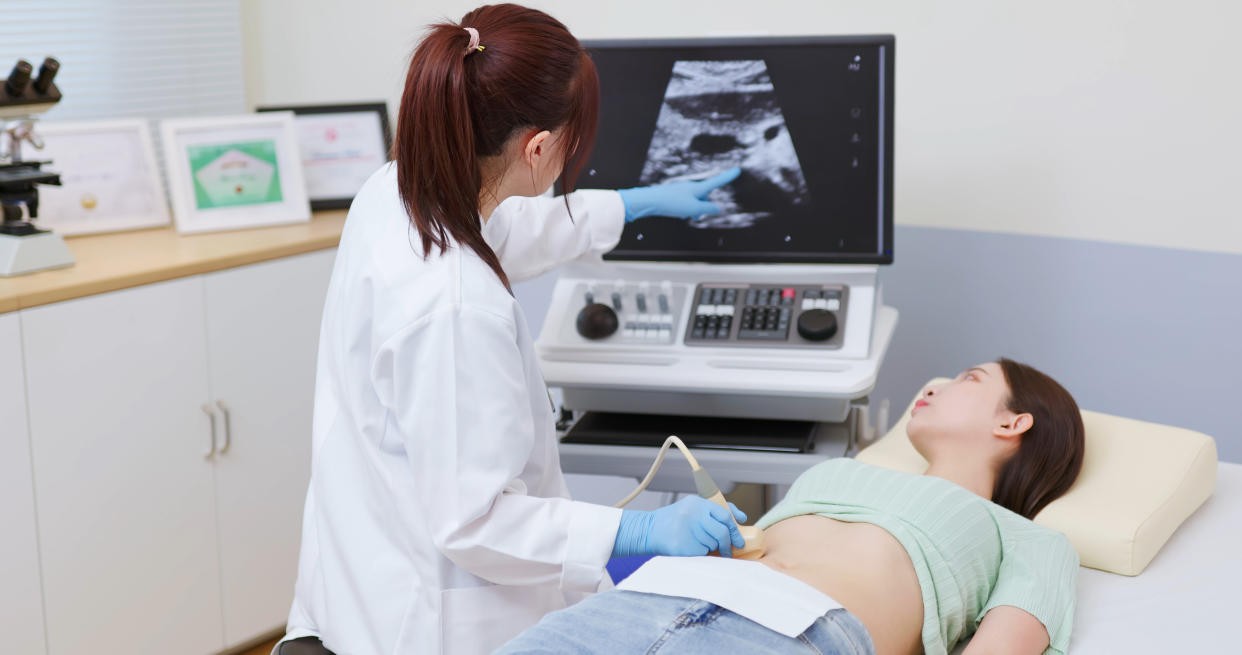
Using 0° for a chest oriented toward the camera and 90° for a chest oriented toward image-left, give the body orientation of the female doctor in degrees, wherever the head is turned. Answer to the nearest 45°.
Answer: approximately 225°

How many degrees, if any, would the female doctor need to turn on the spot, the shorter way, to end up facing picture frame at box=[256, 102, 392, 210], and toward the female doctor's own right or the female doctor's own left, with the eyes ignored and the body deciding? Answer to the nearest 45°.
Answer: approximately 45° to the female doctor's own left

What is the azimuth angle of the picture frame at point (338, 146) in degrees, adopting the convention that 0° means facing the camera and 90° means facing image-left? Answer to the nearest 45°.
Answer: approximately 0°

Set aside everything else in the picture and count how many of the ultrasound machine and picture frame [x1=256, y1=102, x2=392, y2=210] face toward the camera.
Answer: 2

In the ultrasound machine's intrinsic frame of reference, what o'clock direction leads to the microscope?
The microscope is roughly at 3 o'clock from the ultrasound machine.

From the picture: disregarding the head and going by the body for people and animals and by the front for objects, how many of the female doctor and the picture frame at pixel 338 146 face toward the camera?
1

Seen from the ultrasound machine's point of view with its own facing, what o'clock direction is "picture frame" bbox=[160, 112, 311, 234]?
The picture frame is roughly at 4 o'clock from the ultrasound machine.

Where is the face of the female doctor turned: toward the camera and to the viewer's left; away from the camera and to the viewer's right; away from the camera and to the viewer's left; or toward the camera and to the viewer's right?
away from the camera and to the viewer's right

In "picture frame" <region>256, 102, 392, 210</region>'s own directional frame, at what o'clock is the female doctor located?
The female doctor is roughly at 12 o'clock from the picture frame.

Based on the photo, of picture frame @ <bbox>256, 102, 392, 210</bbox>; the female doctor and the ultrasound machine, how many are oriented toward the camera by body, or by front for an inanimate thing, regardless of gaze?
2

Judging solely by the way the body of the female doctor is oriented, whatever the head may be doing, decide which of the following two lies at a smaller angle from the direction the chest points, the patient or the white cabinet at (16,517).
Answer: the patient

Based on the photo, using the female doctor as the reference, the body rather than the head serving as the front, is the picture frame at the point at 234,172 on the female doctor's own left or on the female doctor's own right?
on the female doctor's own left
